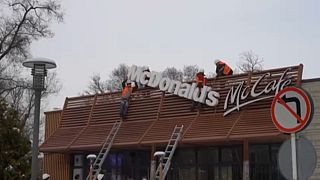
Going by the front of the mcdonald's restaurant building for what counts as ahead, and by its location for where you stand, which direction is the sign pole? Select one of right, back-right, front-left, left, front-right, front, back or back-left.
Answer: front-left

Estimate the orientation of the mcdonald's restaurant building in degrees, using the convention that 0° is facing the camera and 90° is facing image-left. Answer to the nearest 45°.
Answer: approximately 45°

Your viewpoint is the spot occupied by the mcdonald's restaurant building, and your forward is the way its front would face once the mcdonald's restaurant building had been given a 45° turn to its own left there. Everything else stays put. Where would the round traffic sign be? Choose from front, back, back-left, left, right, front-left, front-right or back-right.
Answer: front
